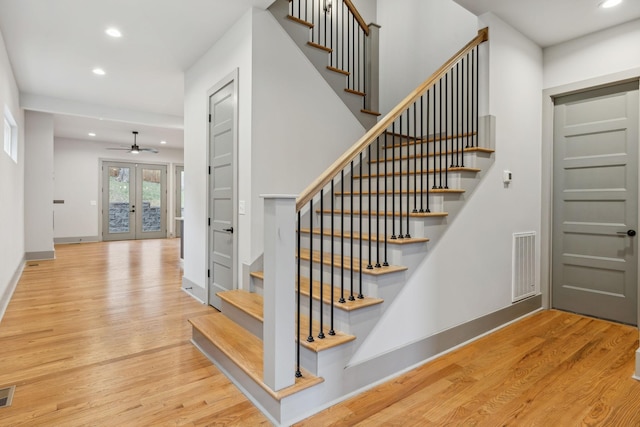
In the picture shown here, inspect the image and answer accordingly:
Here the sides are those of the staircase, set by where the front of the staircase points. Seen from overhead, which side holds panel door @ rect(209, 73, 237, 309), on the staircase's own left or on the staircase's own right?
on the staircase's own right

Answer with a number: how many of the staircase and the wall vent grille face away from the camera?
0

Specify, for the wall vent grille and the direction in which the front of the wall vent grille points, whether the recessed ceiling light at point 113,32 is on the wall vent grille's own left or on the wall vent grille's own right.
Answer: on the wall vent grille's own right

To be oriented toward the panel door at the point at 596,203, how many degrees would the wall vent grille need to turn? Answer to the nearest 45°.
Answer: approximately 90° to its left

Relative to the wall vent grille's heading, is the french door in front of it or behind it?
behind

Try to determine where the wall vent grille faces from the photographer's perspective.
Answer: facing the viewer and to the right of the viewer

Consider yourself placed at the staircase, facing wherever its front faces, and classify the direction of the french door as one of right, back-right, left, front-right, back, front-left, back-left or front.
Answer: right
